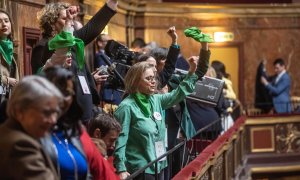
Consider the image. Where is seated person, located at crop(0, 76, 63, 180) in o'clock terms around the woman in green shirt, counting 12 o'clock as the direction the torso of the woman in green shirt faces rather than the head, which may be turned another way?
The seated person is roughly at 2 o'clock from the woman in green shirt.

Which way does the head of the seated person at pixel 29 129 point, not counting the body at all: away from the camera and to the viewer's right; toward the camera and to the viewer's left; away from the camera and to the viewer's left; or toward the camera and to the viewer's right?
toward the camera and to the viewer's right

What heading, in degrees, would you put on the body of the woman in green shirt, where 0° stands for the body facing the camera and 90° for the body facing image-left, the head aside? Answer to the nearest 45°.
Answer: approximately 315°
